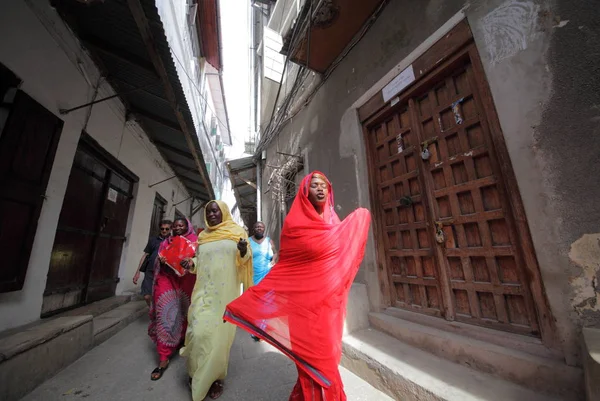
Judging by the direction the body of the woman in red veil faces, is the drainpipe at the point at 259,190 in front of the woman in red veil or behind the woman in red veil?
behind

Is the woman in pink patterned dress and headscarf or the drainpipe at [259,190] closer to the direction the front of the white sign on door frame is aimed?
the woman in pink patterned dress and headscarf

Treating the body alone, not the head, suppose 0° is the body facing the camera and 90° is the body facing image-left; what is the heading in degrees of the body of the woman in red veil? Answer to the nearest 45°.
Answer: approximately 0°

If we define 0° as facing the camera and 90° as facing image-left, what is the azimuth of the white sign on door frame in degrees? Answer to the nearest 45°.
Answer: approximately 45°

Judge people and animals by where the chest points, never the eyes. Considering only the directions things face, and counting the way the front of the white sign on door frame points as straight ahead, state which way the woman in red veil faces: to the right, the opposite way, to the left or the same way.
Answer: to the left

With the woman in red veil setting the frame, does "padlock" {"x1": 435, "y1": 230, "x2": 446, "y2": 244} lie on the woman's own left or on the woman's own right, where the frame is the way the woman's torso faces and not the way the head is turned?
on the woman's own left

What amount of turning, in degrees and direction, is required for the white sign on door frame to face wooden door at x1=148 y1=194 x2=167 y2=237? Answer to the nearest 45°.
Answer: approximately 45° to its right

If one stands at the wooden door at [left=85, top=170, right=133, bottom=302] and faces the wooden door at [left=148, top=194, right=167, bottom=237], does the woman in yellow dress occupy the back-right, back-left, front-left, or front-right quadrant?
back-right
